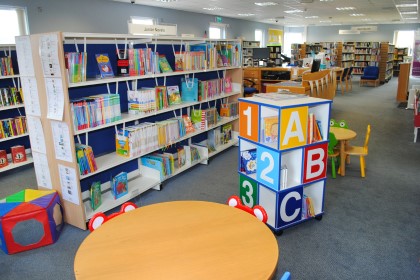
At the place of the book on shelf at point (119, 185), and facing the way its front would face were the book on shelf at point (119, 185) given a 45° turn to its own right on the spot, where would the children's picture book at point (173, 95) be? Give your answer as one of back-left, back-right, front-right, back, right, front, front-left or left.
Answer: back-left

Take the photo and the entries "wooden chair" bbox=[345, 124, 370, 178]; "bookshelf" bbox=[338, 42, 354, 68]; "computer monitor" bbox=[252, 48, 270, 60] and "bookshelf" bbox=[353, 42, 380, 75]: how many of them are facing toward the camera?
3

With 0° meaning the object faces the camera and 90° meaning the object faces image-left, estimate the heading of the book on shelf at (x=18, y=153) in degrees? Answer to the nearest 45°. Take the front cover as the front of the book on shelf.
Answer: approximately 315°

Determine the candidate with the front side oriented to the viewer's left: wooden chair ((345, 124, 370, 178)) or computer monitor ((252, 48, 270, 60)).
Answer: the wooden chair

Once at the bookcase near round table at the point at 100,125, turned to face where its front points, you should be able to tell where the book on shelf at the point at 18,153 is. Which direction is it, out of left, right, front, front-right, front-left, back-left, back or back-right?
back

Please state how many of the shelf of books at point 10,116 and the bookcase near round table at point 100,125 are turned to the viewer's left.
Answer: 0

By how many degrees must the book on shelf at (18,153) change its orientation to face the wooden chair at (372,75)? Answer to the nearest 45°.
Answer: approximately 45° to its left

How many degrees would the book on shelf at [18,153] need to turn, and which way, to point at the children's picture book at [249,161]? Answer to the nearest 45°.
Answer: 0° — it already faces it

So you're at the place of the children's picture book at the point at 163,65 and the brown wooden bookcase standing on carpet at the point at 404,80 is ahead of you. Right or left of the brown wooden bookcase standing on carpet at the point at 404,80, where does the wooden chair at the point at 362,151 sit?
right

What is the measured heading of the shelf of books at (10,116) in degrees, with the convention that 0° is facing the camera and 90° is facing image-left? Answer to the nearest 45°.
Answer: approximately 315°

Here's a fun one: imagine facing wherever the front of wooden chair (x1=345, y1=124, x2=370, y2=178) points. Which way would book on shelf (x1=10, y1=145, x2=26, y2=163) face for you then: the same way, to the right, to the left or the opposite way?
the opposite way

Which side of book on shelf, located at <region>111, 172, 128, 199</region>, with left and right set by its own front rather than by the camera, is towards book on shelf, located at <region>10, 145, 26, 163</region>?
back

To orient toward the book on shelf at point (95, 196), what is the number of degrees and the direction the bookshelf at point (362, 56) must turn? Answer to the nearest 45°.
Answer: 0° — it already faces it
